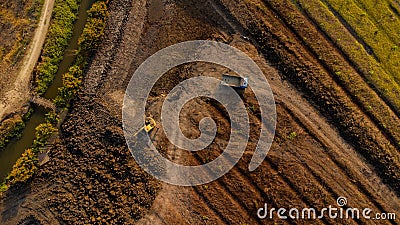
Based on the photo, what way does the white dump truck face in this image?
to the viewer's right
